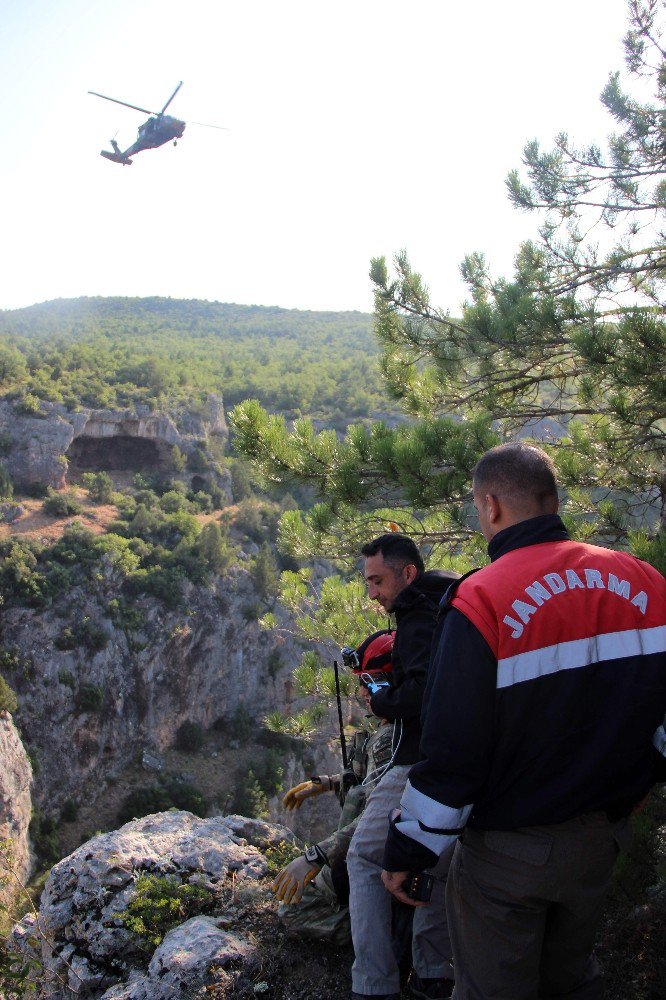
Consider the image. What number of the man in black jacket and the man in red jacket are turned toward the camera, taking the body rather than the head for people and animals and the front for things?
0

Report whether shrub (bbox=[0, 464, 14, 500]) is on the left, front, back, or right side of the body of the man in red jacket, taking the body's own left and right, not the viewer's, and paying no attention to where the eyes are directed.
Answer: front

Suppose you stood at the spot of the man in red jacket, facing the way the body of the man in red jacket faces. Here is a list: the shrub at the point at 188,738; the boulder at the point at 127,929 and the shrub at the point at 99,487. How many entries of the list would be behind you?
0

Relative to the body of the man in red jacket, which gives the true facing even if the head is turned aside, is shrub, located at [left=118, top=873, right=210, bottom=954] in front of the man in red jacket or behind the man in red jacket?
in front

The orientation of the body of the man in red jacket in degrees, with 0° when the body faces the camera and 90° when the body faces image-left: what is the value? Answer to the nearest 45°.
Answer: approximately 135°

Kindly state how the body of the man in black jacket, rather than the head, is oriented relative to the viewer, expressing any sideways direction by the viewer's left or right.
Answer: facing to the left of the viewer

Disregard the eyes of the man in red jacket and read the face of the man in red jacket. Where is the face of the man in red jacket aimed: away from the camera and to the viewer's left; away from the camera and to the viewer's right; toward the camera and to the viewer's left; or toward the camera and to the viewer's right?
away from the camera and to the viewer's left

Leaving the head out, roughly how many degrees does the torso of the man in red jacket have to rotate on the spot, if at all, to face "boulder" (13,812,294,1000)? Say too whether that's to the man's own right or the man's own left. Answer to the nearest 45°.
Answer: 0° — they already face it

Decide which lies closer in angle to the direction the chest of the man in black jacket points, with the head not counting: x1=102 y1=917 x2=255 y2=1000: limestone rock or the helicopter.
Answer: the limestone rock

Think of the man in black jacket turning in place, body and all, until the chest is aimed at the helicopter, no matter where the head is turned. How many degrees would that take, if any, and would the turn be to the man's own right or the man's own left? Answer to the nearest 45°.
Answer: approximately 90° to the man's own right

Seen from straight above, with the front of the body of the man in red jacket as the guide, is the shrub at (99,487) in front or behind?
in front
